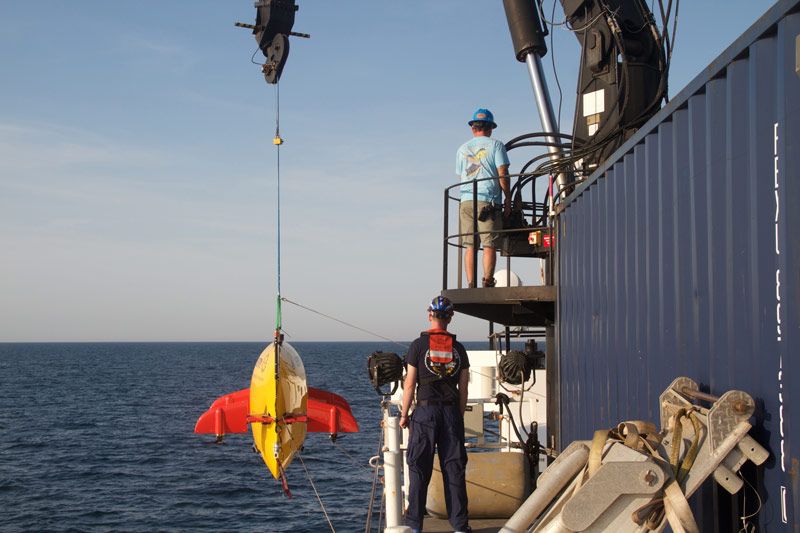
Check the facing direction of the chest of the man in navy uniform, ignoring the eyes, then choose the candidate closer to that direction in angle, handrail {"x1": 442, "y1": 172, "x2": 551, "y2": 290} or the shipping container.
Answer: the handrail

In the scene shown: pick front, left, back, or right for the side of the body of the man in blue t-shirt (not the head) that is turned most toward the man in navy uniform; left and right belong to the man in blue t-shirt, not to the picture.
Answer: back

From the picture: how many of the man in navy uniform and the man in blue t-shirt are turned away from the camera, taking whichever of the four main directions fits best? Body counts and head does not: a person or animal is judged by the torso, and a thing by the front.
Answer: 2

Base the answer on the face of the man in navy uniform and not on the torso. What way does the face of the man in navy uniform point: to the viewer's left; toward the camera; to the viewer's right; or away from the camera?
away from the camera

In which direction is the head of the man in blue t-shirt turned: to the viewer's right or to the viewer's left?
to the viewer's left

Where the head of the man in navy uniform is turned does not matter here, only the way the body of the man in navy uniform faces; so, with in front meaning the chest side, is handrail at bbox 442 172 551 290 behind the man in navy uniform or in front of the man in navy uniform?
in front

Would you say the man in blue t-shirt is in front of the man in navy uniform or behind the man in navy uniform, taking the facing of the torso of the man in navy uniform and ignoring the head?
in front

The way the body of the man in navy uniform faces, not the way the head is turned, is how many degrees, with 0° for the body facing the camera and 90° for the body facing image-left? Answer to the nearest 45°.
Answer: approximately 180°
